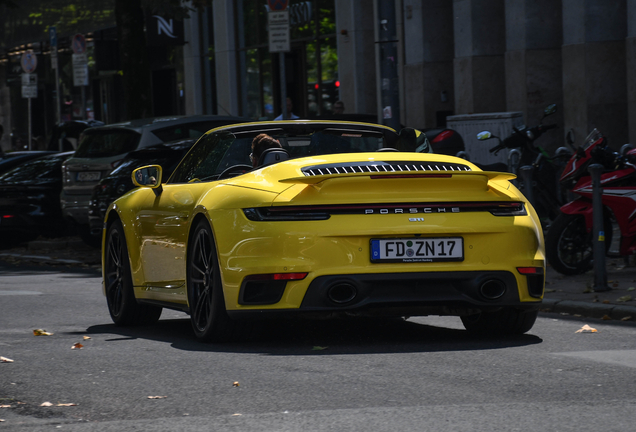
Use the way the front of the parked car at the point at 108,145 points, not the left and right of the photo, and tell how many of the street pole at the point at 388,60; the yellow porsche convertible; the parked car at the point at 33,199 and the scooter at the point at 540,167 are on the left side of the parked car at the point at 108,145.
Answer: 1

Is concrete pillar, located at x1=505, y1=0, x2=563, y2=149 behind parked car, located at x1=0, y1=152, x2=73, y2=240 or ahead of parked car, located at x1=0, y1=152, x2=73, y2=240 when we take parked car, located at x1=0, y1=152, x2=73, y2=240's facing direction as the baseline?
ahead

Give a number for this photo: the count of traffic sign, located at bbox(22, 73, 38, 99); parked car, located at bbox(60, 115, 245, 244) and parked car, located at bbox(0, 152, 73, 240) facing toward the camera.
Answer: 1

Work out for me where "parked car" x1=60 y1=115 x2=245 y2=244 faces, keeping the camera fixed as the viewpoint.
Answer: facing away from the viewer and to the right of the viewer

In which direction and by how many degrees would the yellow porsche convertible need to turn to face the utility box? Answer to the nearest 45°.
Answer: approximately 45° to its right

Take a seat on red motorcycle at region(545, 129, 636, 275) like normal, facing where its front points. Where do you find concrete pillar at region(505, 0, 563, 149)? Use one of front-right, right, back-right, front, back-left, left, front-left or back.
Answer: back-right

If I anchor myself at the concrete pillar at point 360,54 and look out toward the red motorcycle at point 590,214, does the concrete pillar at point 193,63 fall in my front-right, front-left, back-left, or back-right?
back-right

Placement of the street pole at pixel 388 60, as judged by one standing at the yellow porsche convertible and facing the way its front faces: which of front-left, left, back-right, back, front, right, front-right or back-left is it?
front-right

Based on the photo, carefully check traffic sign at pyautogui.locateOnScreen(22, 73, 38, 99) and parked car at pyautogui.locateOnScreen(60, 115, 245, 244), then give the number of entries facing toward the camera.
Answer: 1

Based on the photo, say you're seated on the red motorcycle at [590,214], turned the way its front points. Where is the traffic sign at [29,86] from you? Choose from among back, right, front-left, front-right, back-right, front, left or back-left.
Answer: right

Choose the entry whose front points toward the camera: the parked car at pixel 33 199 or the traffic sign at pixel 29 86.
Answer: the traffic sign

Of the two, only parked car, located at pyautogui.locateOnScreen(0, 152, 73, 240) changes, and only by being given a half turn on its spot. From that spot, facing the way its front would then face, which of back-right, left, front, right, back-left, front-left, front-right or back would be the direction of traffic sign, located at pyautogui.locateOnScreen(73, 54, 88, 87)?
back-right

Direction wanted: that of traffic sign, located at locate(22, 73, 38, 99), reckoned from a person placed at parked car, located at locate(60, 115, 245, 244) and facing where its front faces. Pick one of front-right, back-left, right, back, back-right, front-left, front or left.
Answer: front-left

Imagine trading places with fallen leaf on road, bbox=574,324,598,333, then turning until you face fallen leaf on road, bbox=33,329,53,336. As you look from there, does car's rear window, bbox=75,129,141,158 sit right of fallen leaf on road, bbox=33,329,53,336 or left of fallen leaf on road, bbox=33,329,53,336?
right

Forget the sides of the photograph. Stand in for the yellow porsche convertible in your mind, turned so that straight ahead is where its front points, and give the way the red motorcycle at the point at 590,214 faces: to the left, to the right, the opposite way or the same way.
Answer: to the left

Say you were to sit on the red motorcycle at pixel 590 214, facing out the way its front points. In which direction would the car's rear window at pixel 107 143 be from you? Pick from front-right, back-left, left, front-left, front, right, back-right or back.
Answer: right

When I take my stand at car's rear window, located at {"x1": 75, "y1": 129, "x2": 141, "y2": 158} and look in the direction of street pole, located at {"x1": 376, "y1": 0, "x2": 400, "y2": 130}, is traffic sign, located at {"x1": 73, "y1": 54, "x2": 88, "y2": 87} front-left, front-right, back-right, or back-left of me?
back-left

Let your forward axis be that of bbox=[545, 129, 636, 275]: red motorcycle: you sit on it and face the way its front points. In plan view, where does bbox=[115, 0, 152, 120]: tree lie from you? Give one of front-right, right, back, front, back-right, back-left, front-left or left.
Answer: right

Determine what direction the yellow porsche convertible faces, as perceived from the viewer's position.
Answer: facing away from the viewer and to the left of the viewer

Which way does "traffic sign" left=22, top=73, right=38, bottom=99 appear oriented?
toward the camera
